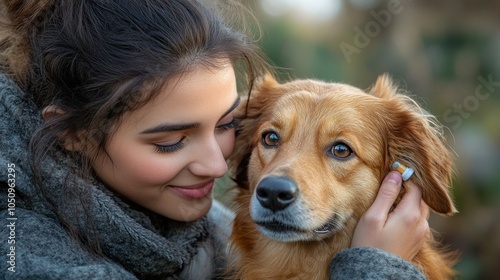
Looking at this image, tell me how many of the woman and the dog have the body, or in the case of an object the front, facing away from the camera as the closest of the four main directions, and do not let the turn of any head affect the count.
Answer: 0

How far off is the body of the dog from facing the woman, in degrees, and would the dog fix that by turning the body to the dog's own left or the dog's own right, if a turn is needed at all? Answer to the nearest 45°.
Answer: approximately 45° to the dog's own right

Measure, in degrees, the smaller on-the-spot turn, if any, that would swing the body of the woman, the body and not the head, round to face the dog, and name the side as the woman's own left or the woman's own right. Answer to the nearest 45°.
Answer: approximately 45° to the woman's own left

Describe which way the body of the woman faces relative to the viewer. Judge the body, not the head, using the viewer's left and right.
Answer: facing the viewer and to the right of the viewer

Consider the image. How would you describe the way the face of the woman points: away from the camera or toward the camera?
toward the camera

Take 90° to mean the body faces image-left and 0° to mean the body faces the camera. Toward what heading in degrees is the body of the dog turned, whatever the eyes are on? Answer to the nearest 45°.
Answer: approximately 45°
